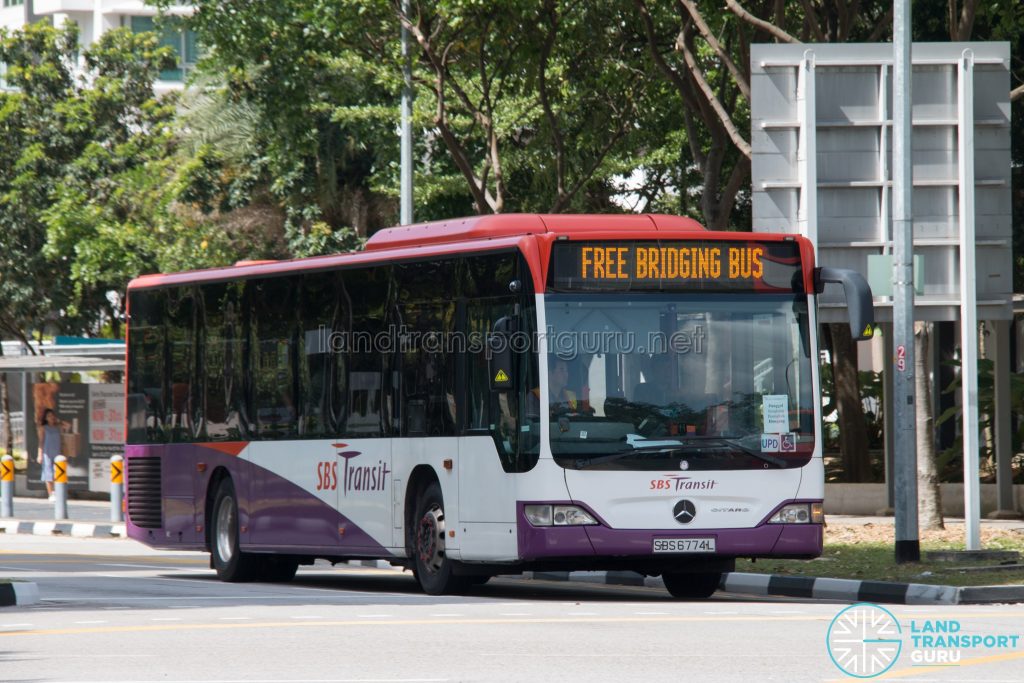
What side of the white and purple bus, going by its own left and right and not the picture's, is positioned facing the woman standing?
back

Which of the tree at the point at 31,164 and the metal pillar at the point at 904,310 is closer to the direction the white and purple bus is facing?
the metal pillar

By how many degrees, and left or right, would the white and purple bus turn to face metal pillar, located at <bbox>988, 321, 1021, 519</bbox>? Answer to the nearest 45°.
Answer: approximately 90° to its left

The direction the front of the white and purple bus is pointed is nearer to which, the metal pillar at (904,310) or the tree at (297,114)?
the metal pillar

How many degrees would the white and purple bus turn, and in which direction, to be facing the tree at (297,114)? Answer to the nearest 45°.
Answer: approximately 135° to its left

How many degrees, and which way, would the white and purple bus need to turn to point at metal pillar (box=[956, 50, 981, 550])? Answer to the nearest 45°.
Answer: approximately 90° to its left

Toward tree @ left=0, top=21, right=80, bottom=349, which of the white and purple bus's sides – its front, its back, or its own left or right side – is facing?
back

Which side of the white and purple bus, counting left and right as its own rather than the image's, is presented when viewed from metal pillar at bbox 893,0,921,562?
left

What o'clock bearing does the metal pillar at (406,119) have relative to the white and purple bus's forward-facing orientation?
The metal pillar is roughly at 7 o'clock from the white and purple bus.

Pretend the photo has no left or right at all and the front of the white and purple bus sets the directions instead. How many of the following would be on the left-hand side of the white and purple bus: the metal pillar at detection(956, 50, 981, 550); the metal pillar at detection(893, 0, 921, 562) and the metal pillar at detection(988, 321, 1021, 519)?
3

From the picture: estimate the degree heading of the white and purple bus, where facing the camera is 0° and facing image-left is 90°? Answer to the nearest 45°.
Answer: approximately 315°
